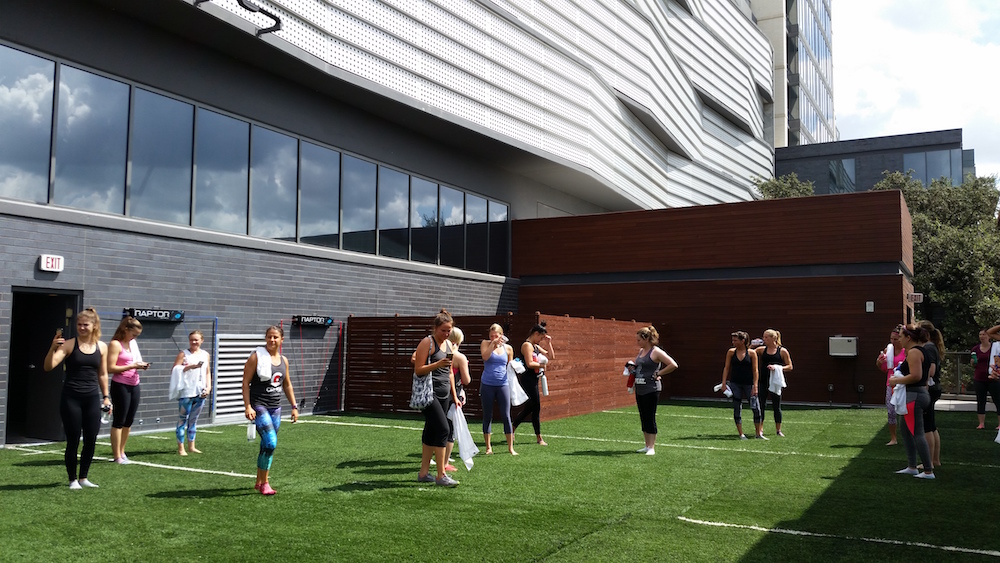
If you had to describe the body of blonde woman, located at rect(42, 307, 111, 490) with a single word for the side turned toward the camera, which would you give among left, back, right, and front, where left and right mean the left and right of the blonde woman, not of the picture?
front

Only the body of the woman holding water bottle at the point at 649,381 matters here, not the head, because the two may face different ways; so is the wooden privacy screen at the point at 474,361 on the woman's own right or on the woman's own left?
on the woman's own right

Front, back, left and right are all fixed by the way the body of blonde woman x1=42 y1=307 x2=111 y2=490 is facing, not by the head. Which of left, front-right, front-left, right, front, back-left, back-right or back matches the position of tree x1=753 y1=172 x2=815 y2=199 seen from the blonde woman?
back-left

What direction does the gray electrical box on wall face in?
toward the camera

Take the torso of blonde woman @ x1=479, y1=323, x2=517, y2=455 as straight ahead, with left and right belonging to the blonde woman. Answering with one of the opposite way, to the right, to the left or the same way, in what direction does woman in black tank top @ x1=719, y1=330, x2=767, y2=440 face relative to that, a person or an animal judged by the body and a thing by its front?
the same way

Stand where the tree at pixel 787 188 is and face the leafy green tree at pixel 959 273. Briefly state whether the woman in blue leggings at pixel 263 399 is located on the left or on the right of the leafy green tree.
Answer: right

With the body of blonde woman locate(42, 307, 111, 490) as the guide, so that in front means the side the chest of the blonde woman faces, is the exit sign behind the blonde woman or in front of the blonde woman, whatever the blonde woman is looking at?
behind

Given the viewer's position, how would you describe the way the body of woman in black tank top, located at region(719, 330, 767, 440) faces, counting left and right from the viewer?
facing the viewer

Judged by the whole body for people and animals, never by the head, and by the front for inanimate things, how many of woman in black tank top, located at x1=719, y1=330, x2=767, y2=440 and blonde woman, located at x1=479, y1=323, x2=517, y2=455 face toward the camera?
2

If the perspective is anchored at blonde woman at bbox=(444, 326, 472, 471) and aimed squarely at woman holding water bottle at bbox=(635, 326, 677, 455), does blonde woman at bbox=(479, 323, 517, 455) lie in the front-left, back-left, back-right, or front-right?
front-left

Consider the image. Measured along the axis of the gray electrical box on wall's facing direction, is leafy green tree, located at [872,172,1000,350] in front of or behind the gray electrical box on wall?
behind

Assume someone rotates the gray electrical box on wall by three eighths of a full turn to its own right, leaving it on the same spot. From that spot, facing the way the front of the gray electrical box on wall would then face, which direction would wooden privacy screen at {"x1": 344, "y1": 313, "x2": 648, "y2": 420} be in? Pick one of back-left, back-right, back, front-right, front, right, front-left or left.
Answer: left

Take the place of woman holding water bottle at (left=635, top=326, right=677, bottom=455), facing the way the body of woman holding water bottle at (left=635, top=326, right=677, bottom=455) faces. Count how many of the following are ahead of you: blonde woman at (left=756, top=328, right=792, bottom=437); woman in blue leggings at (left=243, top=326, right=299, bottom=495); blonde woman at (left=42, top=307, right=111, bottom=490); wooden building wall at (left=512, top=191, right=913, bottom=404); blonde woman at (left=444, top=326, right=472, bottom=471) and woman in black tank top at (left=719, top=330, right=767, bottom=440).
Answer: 3

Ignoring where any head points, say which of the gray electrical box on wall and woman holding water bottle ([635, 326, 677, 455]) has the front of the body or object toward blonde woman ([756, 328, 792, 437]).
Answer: the gray electrical box on wall

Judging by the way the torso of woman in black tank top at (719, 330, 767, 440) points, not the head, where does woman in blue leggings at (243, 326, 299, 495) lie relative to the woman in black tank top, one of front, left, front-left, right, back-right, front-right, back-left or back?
front-right

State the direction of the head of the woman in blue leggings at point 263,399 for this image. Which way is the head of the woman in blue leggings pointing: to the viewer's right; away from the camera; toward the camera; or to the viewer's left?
toward the camera

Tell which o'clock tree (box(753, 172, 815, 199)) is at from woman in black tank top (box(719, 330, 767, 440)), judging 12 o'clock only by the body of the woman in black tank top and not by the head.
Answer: The tree is roughly at 6 o'clock from the woman in black tank top.

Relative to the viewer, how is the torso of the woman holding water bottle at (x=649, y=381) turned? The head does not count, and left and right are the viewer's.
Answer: facing the viewer and to the left of the viewer

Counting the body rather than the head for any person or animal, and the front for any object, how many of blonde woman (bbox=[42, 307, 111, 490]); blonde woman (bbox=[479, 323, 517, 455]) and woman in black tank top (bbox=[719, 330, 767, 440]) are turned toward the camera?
3

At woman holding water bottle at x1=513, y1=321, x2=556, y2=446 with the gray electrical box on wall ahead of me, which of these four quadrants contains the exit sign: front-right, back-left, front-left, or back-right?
back-left

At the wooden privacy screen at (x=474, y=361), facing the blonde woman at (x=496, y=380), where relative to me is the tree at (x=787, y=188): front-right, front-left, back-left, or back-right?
back-left
